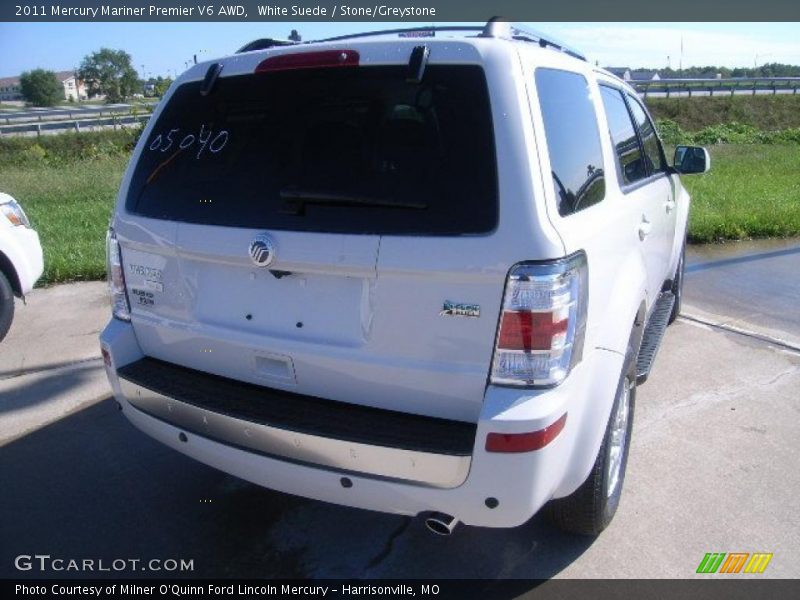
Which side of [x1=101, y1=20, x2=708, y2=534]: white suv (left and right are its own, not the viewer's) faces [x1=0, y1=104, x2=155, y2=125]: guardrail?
left

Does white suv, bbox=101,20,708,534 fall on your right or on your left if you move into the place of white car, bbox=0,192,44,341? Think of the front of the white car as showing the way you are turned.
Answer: on your right

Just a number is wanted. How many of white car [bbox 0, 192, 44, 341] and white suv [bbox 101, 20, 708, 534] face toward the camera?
0

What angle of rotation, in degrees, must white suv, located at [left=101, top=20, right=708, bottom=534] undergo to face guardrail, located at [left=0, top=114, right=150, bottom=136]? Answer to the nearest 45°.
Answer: approximately 90° to its left

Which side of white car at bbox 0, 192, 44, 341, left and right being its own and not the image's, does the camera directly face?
right

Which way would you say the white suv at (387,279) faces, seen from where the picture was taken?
facing away from the viewer and to the right of the viewer

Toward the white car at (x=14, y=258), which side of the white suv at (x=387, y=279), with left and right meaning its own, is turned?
left
